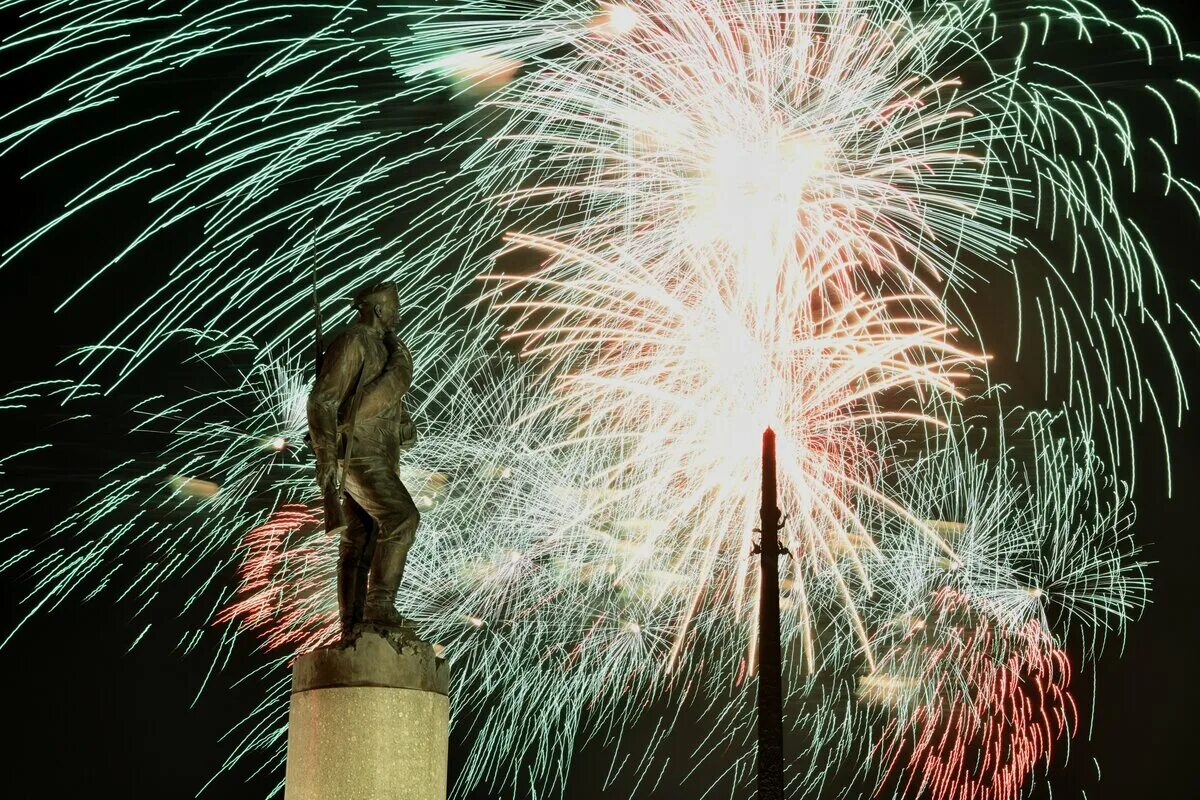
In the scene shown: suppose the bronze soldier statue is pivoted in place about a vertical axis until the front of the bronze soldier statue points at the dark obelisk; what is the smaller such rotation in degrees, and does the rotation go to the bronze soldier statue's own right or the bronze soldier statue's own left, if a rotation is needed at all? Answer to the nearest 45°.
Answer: approximately 45° to the bronze soldier statue's own left

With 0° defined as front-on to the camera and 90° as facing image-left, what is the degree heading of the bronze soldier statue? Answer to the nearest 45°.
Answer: approximately 270°
